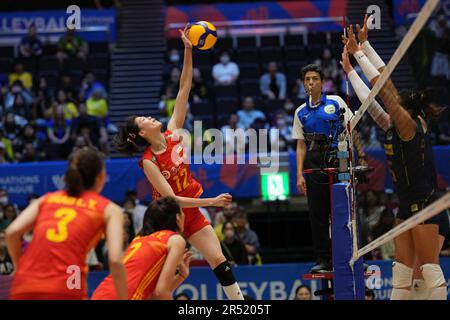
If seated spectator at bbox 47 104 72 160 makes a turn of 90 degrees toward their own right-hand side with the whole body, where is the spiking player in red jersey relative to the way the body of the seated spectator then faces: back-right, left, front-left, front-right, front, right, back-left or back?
left

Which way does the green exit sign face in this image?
toward the camera

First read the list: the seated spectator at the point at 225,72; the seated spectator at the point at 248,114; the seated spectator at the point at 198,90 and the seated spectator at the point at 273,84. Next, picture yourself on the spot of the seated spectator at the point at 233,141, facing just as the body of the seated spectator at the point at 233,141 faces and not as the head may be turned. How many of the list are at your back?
4

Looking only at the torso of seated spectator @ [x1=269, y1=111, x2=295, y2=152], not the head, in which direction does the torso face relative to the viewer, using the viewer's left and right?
facing the viewer

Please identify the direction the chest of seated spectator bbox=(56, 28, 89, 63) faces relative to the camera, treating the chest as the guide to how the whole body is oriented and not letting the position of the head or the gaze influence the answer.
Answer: toward the camera

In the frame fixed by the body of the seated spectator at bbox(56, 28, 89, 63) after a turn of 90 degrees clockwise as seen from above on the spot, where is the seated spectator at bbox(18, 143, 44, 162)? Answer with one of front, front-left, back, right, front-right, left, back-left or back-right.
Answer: left

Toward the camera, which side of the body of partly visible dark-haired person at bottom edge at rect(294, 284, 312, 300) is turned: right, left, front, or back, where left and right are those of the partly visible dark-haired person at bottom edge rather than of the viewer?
front
